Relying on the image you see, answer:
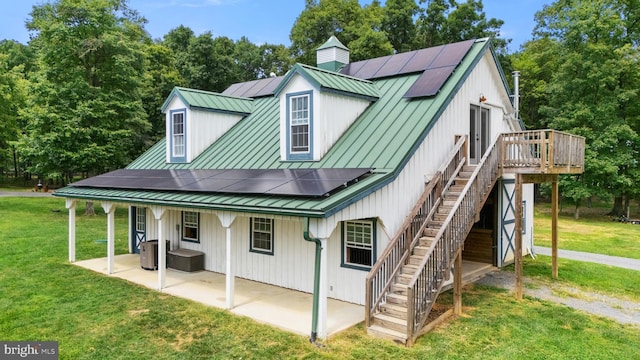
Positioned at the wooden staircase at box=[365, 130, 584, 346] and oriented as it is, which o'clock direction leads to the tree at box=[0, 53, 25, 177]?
The tree is roughly at 2 o'clock from the wooden staircase.

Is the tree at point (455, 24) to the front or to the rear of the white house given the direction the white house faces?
to the rear

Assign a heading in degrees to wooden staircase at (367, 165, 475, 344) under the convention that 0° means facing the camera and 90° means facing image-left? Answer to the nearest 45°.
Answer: approximately 45°

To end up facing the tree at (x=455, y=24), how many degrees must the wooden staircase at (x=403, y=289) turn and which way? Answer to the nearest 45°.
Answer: approximately 135° to its right

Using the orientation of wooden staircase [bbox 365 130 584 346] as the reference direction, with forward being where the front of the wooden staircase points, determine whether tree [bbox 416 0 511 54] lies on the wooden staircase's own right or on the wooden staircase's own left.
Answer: on the wooden staircase's own right

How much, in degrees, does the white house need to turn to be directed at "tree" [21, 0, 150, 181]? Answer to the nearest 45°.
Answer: approximately 90° to its right

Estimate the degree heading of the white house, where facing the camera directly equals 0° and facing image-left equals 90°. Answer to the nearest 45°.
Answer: approximately 45°

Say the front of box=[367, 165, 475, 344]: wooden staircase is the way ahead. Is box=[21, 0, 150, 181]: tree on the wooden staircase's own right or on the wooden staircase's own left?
on the wooden staircase's own right

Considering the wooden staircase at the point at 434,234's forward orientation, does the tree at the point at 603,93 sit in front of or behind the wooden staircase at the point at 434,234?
behind

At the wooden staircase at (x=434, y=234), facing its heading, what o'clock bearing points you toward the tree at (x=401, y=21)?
The tree is roughly at 4 o'clock from the wooden staircase.

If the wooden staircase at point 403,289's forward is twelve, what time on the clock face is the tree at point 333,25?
The tree is roughly at 4 o'clock from the wooden staircase.
